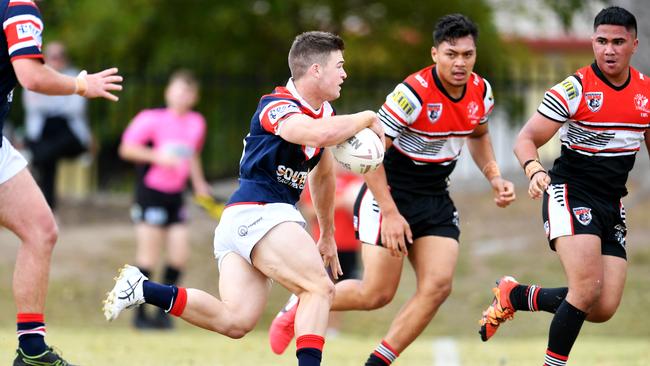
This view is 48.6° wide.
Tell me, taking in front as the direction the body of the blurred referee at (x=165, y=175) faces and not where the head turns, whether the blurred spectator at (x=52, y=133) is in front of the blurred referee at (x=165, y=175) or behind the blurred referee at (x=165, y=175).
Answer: behind

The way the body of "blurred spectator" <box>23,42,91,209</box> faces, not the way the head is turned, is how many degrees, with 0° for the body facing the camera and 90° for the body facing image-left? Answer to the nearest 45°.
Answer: approximately 0°

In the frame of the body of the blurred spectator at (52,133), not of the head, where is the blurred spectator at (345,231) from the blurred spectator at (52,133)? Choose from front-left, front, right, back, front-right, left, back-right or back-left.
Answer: front-left

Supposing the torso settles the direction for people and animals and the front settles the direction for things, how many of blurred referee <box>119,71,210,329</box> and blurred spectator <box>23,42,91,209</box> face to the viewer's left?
0

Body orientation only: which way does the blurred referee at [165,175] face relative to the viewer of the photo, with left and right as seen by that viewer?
facing the viewer and to the right of the viewer

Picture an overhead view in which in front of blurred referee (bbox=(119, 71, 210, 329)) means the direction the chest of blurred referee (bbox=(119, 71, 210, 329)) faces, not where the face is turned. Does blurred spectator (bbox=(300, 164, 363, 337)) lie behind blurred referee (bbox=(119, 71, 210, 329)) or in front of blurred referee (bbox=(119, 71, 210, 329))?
in front
